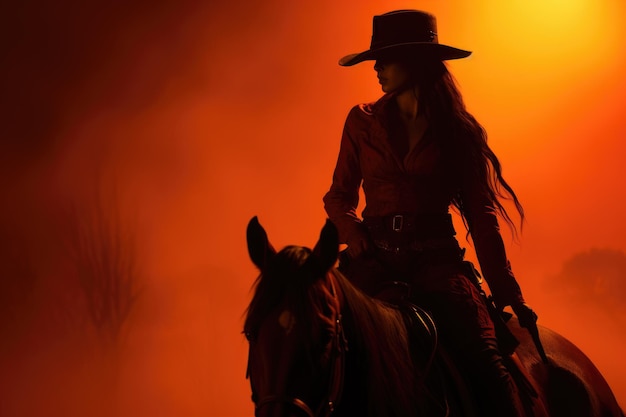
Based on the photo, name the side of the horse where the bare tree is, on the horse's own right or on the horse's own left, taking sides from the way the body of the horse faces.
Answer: on the horse's own right

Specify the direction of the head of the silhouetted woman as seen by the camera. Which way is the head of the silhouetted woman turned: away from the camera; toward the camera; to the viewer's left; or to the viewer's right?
to the viewer's left

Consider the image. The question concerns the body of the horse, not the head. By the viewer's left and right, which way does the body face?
facing the viewer and to the left of the viewer
